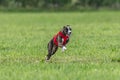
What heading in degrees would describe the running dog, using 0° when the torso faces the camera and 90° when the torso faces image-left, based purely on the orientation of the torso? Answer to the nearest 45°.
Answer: approximately 315°
